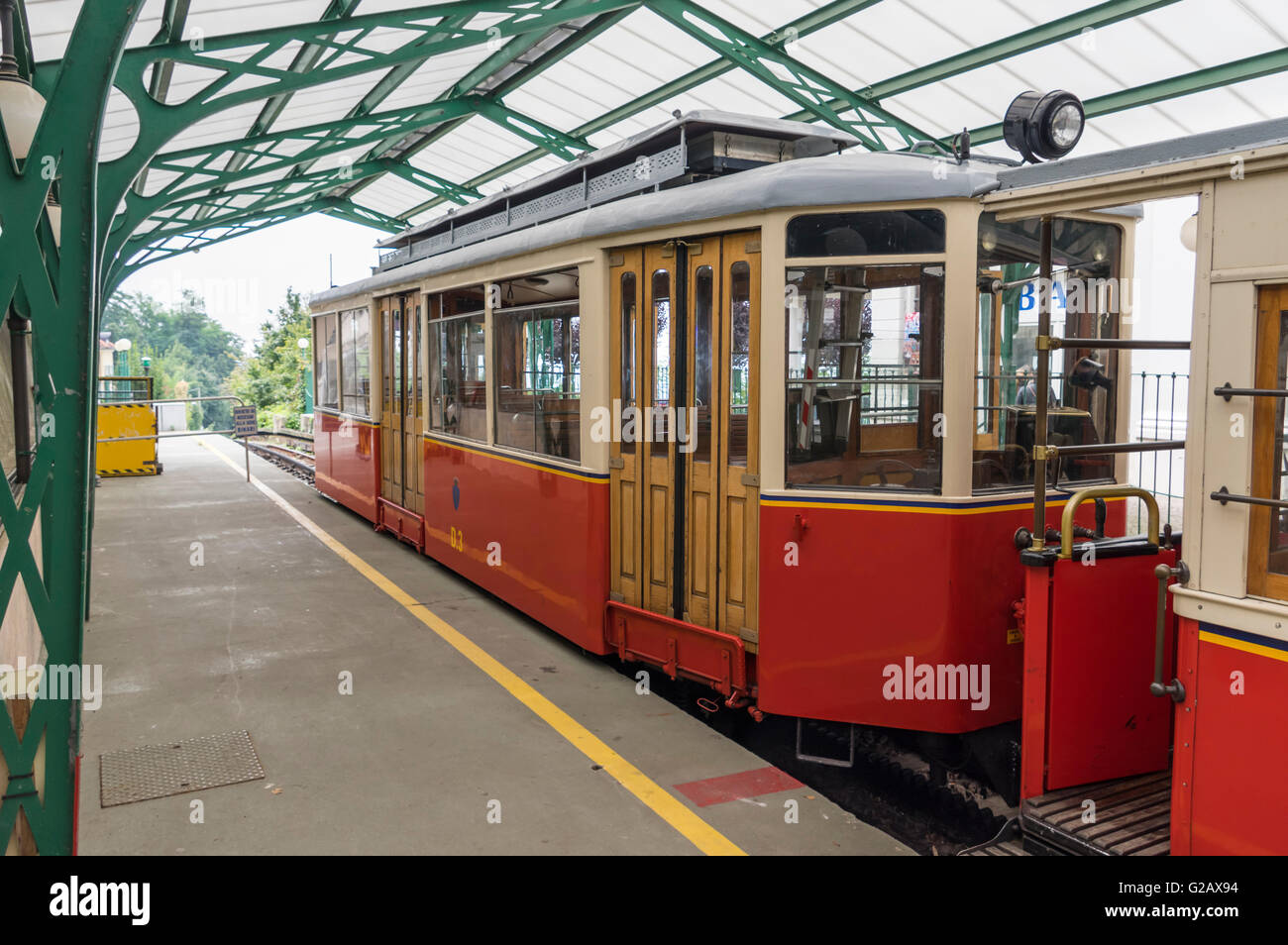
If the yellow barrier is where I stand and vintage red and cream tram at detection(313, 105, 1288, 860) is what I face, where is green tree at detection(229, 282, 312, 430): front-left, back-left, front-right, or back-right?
back-left
